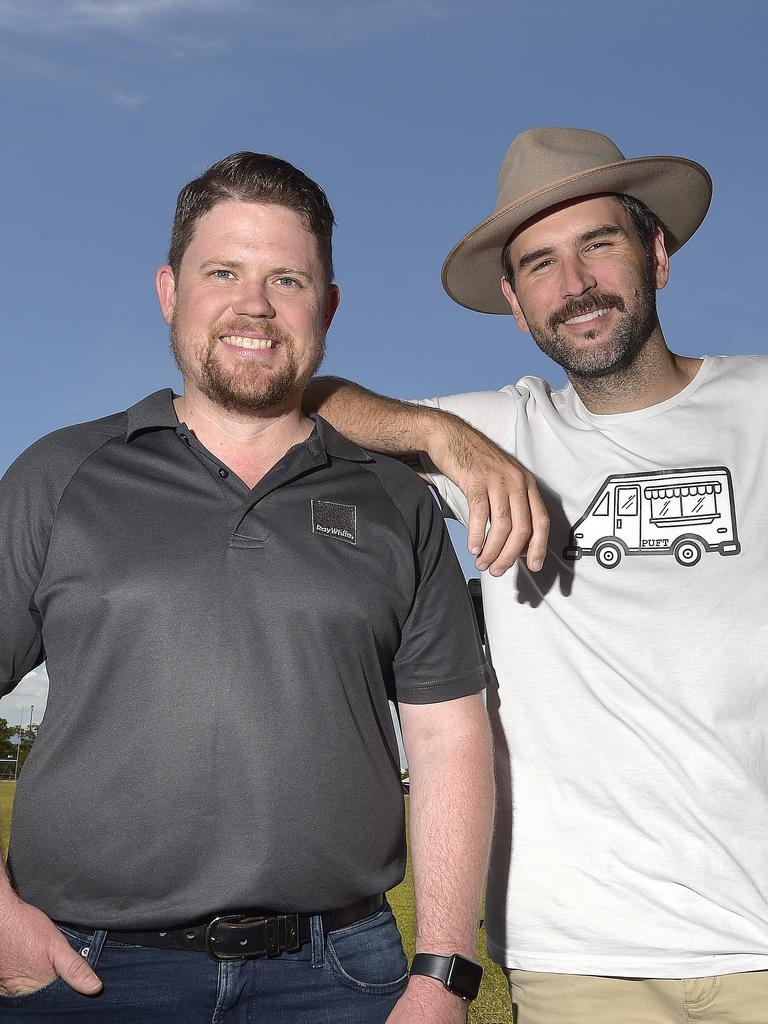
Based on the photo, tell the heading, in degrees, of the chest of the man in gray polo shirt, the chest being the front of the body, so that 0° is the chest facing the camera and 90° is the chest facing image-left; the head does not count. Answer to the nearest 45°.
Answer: approximately 0°

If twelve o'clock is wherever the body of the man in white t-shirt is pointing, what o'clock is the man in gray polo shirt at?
The man in gray polo shirt is roughly at 2 o'clock from the man in white t-shirt.

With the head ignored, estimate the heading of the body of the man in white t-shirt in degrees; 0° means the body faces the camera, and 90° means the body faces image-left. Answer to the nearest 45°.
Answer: approximately 0°

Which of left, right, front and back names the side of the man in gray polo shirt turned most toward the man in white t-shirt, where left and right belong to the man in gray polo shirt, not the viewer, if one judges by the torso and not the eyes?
left
